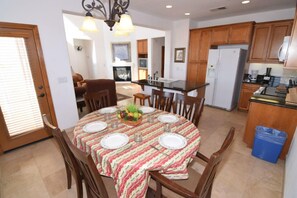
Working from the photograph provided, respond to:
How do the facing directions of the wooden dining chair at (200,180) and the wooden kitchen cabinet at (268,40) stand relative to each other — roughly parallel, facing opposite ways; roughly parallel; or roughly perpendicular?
roughly perpendicular

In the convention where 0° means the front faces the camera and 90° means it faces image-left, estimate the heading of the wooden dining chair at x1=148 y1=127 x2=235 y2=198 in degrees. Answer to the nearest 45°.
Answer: approximately 135°

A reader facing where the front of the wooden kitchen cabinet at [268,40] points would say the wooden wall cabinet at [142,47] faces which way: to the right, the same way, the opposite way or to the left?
the same way

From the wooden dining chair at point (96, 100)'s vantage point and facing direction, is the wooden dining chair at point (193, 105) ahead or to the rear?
ahead

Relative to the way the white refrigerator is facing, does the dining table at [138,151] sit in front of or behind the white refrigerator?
in front

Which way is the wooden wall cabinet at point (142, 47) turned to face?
toward the camera

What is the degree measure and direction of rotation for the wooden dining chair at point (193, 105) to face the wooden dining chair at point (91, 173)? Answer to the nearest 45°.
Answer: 0° — it already faces it

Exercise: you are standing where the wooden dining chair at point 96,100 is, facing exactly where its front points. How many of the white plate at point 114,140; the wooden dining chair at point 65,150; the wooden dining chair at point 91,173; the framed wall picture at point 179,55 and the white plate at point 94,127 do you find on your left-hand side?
1

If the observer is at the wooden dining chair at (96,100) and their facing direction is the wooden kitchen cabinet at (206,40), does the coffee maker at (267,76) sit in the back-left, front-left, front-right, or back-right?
front-right

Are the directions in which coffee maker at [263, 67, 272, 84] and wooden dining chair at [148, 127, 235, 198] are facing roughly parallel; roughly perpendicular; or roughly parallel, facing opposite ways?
roughly perpendicular

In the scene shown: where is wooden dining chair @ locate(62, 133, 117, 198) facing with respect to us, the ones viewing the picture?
facing away from the viewer and to the right of the viewer

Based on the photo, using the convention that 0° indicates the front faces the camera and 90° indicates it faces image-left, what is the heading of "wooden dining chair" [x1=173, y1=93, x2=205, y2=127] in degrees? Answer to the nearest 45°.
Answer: approximately 45°

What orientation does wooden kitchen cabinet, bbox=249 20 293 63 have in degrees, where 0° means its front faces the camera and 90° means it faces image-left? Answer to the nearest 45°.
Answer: approximately 45°

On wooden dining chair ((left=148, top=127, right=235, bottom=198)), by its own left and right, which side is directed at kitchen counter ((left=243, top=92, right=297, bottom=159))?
right

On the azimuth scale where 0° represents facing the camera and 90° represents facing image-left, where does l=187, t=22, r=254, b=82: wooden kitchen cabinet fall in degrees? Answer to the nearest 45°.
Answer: approximately 45°
